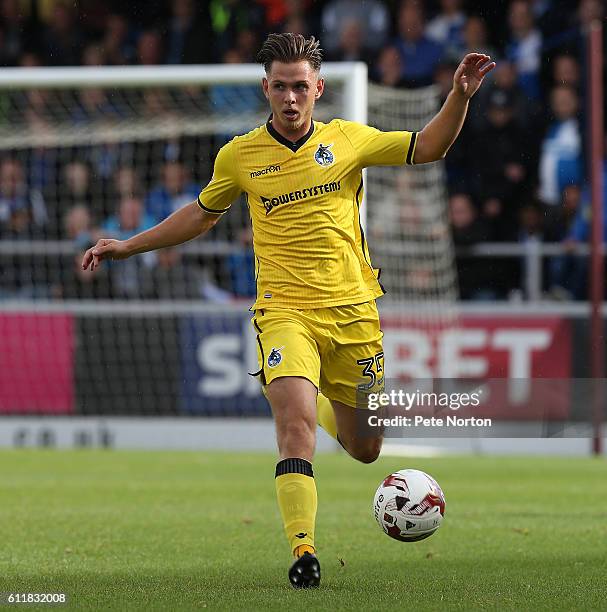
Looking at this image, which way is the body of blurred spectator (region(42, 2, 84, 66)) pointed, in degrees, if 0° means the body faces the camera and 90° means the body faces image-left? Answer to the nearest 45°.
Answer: approximately 0°

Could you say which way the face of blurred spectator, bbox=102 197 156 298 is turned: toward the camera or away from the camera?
toward the camera

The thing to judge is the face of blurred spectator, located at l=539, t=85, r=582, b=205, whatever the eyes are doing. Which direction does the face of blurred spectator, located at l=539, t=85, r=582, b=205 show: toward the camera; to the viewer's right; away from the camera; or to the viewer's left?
toward the camera

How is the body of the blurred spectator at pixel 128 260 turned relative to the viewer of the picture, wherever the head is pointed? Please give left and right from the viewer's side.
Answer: facing the viewer

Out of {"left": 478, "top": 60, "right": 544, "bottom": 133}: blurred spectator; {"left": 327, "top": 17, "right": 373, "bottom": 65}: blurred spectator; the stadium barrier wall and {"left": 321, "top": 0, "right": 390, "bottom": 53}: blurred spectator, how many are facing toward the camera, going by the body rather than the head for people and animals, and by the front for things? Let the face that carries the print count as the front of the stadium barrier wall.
4

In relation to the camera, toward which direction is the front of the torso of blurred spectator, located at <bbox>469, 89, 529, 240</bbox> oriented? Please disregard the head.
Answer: toward the camera

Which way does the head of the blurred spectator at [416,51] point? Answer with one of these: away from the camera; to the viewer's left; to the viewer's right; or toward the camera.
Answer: toward the camera

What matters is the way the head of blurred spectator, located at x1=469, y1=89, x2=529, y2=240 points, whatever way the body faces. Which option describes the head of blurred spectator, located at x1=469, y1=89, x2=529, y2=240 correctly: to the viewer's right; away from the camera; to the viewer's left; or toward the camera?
toward the camera

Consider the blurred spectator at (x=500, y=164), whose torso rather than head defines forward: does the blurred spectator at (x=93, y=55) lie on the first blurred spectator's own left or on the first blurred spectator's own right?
on the first blurred spectator's own right

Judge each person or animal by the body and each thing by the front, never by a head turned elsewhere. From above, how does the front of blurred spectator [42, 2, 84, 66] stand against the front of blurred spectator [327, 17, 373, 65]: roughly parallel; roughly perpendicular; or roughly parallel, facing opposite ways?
roughly parallel

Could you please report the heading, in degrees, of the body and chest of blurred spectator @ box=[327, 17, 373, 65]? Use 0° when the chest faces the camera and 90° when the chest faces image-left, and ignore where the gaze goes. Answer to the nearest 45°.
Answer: approximately 0°

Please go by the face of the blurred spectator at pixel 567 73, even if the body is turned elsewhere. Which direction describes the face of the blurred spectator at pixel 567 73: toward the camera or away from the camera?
toward the camera

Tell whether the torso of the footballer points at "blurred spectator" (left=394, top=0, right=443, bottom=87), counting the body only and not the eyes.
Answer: no
